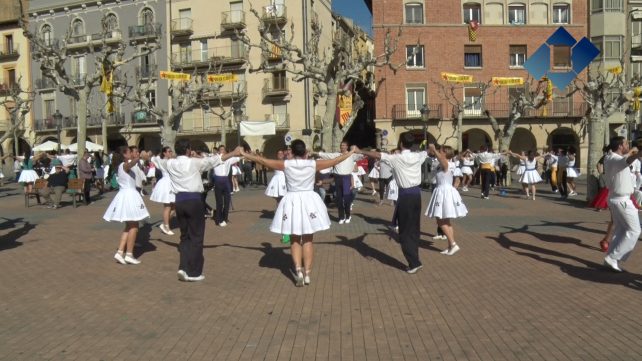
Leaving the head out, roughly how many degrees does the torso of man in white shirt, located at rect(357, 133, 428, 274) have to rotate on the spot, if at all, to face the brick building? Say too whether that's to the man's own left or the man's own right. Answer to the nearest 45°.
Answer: approximately 45° to the man's own right

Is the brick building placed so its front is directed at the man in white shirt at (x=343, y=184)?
yes

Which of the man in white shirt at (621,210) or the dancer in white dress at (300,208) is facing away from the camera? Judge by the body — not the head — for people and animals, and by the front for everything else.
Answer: the dancer in white dress

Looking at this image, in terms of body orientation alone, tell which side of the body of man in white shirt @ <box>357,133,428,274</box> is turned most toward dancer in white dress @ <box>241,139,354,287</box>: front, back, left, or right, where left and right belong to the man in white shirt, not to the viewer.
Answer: left

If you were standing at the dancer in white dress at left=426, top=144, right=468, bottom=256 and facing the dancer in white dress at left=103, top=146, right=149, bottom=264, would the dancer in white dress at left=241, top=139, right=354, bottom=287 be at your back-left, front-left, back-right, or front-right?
front-left

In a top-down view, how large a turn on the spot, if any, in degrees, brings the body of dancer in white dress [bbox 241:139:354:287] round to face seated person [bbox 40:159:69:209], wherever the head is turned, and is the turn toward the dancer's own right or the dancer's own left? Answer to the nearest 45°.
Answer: approximately 45° to the dancer's own left

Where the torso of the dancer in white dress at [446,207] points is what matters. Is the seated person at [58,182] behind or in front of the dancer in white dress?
in front

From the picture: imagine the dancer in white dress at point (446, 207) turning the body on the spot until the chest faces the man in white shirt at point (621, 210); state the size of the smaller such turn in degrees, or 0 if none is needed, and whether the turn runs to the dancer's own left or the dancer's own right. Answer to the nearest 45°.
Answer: approximately 135° to the dancer's own left

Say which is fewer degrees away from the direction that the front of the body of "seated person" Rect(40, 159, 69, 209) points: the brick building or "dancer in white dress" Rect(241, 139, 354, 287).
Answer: the dancer in white dress

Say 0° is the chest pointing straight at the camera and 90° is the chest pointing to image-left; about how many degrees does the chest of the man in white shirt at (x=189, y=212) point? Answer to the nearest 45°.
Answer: approximately 225°

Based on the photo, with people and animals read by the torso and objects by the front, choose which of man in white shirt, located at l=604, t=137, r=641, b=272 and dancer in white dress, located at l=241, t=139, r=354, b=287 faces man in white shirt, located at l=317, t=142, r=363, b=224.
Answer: the dancer in white dress

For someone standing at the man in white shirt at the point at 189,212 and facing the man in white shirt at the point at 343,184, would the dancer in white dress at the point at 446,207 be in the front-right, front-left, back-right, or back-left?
front-right

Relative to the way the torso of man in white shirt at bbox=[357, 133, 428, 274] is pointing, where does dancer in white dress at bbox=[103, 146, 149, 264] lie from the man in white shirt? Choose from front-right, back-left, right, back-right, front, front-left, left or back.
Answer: front-left
